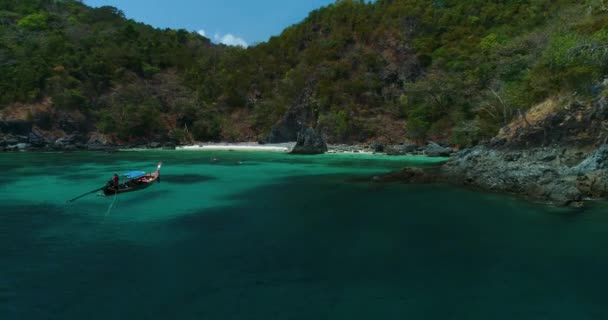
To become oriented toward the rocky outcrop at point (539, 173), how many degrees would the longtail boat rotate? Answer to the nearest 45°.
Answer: approximately 90° to its right

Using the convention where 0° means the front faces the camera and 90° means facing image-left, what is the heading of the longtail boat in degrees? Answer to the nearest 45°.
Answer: approximately 225°
